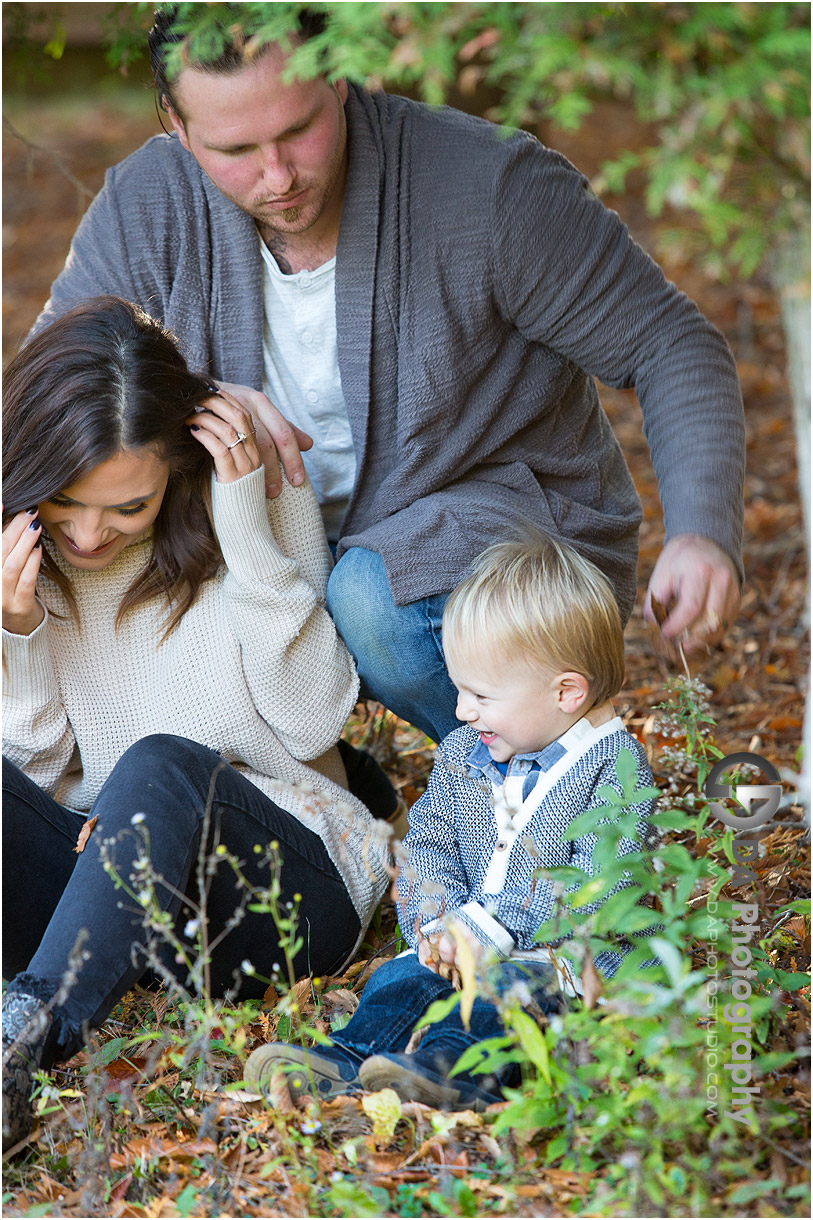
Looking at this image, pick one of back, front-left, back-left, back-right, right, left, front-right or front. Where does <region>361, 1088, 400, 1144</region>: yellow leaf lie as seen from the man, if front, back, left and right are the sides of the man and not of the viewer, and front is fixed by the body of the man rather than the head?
front-left

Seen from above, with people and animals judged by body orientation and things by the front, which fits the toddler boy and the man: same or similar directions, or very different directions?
same or similar directions

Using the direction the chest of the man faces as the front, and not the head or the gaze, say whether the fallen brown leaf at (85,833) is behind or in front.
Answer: in front

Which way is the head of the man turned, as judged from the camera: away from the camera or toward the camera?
toward the camera

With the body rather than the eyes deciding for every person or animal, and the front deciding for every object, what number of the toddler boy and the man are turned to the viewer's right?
0

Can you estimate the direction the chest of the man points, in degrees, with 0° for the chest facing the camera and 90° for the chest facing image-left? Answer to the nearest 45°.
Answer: approximately 45°

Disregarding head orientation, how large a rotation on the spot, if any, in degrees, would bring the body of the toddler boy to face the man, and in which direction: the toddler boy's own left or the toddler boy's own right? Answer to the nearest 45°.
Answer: approximately 135° to the toddler boy's own right

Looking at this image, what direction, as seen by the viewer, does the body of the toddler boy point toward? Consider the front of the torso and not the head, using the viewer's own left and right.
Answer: facing the viewer and to the left of the viewer

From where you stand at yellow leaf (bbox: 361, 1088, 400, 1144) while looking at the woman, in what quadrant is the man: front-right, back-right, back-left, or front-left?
front-right
